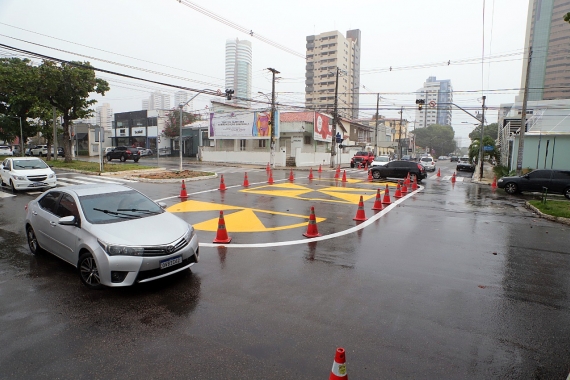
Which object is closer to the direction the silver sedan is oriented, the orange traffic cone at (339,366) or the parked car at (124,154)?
the orange traffic cone

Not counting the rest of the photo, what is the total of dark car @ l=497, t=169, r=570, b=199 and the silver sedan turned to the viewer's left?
1

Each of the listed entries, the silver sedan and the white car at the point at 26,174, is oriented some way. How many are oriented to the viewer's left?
0

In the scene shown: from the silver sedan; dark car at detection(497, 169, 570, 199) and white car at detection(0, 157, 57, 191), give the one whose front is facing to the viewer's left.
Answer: the dark car

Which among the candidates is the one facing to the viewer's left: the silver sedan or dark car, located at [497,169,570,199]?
the dark car

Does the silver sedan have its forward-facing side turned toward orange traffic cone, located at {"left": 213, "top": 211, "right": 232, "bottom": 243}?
no

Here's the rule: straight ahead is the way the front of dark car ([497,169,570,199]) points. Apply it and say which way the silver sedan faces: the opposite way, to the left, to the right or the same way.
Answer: the opposite way

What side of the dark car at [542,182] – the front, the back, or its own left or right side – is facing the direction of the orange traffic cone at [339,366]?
left

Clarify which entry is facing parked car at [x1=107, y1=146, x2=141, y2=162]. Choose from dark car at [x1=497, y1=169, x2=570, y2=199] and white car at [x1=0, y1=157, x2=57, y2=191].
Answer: the dark car

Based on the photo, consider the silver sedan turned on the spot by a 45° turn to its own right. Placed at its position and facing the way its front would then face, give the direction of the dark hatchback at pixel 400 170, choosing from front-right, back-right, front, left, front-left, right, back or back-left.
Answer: back-left

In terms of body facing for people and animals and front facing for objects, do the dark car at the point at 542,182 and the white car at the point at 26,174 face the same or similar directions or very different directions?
very different directions

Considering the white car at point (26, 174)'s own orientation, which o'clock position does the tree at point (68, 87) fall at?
The tree is roughly at 6 o'clock from the white car.

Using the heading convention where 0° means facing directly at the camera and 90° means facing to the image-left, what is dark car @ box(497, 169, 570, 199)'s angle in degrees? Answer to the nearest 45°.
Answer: approximately 90°

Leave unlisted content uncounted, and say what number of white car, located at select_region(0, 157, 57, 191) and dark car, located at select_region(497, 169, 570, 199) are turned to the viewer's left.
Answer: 1

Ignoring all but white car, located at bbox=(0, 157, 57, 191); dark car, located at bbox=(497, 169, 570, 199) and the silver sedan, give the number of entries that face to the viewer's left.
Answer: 1

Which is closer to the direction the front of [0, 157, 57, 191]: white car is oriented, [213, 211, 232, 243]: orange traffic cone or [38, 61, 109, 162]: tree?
the orange traffic cone

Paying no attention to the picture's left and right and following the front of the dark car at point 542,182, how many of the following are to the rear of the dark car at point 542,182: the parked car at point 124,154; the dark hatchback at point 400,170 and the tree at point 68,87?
0

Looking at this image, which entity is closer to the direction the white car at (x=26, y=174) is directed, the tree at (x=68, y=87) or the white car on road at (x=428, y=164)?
the white car on road

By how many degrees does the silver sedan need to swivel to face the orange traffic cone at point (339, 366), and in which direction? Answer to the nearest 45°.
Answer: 0° — it already faces it
